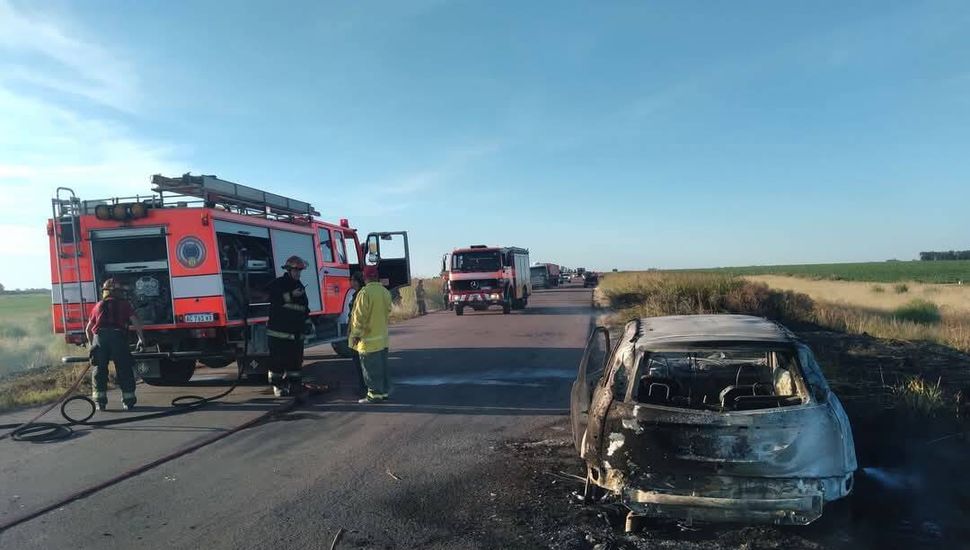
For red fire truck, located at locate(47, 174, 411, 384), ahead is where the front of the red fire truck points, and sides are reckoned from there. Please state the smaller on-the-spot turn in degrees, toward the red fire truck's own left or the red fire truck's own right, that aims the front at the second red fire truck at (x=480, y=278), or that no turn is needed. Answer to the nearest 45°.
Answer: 0° — it already faces it

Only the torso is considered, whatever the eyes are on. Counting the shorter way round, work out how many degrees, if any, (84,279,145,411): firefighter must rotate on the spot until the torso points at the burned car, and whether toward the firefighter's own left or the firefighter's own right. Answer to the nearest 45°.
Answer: approximately 135° to the firefighter's own right

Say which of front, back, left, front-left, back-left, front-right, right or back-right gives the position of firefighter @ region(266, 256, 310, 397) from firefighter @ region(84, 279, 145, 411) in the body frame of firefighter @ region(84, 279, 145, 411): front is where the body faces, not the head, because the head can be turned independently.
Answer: right

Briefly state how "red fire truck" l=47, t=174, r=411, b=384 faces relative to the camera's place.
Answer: facing away from the viewer and to the right of the viewer

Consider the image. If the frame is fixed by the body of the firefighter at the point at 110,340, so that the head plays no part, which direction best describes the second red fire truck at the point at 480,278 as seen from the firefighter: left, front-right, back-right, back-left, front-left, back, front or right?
front-right

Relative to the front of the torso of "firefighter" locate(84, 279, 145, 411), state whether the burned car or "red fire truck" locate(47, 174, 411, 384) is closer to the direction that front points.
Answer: the red fire truck

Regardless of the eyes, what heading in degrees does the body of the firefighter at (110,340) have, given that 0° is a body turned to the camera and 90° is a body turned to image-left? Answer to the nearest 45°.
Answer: approximately 180°

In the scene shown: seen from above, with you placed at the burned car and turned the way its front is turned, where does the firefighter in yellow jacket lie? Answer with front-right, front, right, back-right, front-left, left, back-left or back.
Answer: front-left

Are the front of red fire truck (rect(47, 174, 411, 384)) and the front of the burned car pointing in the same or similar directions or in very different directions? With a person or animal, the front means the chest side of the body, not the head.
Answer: same or similar directions

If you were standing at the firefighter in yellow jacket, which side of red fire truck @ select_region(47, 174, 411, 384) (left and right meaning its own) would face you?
right

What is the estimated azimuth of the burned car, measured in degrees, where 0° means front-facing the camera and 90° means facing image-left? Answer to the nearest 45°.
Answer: approximately 180°
